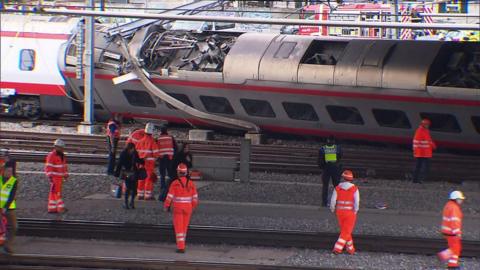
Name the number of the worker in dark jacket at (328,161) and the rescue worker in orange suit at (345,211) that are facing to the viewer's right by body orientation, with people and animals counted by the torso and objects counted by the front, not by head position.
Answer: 0

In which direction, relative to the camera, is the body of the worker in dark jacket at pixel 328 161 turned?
away from the camera

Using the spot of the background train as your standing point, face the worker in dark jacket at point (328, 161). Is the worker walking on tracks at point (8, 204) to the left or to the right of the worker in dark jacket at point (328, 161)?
right

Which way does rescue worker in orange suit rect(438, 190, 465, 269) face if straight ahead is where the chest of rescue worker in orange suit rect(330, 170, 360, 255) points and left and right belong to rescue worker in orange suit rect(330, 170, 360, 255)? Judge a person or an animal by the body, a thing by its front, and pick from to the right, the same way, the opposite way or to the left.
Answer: to the right

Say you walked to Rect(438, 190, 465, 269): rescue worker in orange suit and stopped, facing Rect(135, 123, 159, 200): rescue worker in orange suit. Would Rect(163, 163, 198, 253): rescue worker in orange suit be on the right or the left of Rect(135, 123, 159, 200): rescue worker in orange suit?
left
